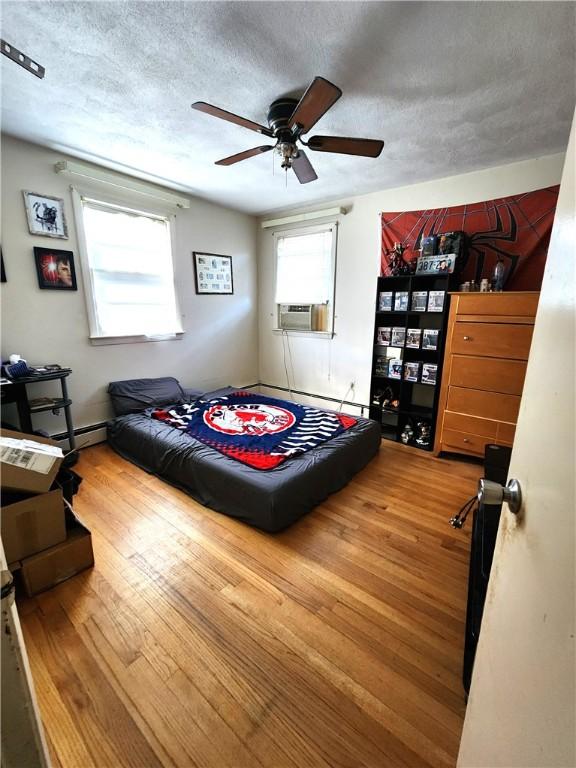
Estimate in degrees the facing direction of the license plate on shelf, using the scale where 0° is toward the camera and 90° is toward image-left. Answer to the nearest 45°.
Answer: approximately 0°

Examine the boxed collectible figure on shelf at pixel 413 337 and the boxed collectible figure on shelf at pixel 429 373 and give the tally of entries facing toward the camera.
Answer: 2

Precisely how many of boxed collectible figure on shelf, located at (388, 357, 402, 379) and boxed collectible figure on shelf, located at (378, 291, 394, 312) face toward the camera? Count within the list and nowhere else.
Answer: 2

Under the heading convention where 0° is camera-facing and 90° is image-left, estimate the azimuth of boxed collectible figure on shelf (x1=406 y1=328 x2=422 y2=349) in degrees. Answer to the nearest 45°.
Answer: approximately 0°

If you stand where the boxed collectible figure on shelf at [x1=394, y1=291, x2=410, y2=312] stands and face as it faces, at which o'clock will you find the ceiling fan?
The ceiling fan is roughly at 1 o'clock from the boxed collectible figure on shelf.

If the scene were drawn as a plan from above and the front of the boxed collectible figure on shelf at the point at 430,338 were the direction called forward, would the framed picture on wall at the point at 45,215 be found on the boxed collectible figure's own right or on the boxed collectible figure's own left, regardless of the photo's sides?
on the boxed collectible figure's own right
